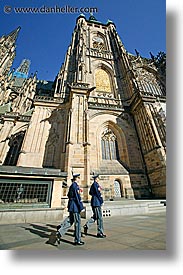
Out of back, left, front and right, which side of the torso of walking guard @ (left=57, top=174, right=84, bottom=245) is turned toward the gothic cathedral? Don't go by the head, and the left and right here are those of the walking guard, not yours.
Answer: left

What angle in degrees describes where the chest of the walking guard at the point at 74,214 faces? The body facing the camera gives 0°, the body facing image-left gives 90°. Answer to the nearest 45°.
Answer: approximately 270°
